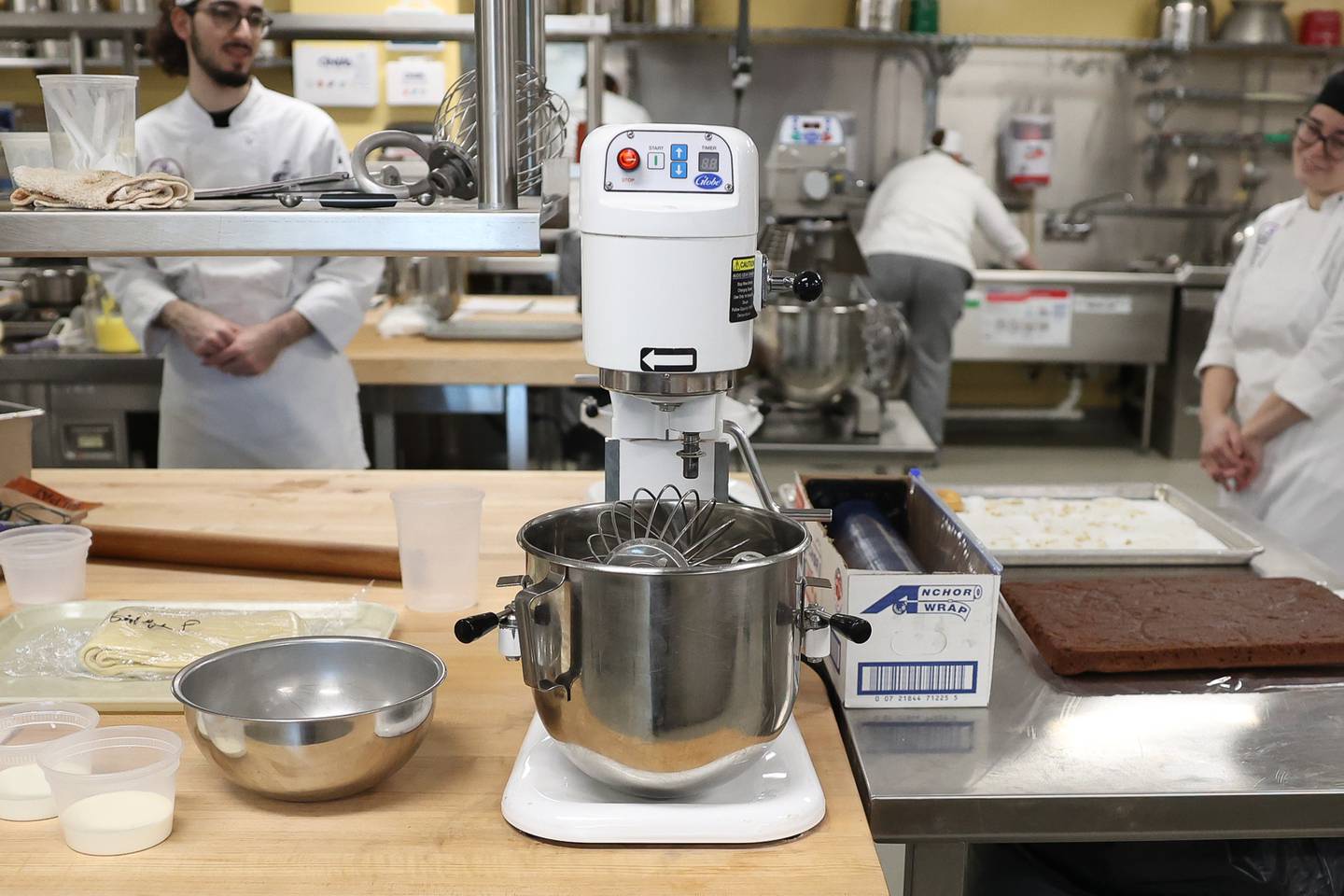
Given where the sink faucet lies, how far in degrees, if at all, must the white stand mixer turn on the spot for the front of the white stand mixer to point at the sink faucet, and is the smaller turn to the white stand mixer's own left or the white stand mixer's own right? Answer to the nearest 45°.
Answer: approximately 180°

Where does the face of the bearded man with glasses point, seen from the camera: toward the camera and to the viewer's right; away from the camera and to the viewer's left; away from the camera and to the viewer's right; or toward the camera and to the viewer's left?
toward the camera and to the viewer's right

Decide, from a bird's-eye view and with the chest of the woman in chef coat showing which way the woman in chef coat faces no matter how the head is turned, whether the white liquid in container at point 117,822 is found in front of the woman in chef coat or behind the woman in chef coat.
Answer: in front

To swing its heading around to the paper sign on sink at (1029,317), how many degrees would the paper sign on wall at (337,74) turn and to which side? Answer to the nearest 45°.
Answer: approximately 90° to its left

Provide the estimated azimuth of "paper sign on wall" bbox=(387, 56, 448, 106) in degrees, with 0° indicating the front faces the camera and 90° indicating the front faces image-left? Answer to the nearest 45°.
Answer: approximately 0°

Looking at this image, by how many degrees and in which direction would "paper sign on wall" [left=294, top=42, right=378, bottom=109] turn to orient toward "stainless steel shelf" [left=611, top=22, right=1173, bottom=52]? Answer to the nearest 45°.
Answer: approximately 90° to its left

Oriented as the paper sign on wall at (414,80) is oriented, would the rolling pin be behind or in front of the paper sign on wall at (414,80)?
in front
